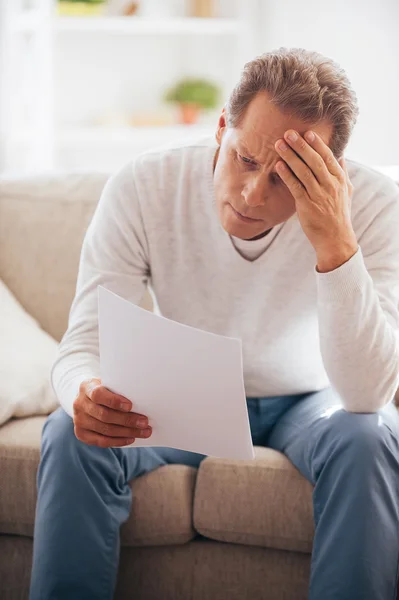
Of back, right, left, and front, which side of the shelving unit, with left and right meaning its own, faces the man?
front

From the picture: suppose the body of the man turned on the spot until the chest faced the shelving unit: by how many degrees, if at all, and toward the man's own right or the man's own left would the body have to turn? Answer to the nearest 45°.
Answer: approximately 180°

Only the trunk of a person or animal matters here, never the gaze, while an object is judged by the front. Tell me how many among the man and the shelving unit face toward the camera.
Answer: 2

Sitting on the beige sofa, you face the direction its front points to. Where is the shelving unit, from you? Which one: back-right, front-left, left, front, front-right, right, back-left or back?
back

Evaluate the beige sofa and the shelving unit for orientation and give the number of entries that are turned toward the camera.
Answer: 2

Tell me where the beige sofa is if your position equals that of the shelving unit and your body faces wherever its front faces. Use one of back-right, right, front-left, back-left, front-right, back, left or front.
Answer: front

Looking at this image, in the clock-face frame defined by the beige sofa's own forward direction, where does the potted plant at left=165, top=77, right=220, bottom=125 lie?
The potted plant is roughly at 6 o'clock from the beige sofa.

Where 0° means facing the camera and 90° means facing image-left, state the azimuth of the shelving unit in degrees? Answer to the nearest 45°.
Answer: approximately 0°

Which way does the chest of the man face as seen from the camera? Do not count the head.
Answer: toward the camera

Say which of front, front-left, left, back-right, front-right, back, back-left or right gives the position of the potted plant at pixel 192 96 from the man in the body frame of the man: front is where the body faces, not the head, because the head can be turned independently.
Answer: back

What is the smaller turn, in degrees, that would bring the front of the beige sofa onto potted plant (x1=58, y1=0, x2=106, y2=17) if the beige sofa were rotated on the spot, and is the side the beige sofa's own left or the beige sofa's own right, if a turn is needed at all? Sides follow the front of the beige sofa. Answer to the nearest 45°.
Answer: approximately 180°

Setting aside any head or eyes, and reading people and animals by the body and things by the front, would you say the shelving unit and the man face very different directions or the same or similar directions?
same or similar directions
